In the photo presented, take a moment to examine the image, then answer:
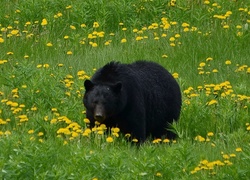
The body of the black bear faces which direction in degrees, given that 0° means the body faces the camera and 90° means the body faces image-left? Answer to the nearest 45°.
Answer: approximately 45°

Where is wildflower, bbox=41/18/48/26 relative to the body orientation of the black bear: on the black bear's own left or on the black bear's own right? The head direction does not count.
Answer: on the black bear's own right

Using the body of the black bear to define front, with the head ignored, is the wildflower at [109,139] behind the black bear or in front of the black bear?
in front

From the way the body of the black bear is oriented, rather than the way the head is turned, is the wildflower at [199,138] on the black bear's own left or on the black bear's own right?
on the black bear's own left
